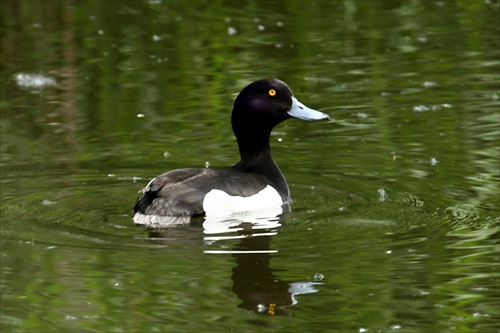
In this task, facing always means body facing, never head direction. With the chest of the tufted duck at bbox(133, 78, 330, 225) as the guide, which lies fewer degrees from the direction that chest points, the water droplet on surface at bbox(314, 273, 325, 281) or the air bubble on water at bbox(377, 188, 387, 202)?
the air bubble on water

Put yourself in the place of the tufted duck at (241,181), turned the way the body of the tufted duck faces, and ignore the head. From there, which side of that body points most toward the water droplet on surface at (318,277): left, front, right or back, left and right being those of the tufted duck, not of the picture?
right

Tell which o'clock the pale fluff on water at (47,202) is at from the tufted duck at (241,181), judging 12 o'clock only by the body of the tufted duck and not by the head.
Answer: The pale fluff on water is roughly at 6 o'clock from the tufted duck.

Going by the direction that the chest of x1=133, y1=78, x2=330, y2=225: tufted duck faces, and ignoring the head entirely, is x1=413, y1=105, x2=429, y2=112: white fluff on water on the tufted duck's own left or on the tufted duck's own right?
on the tufted duck's own left

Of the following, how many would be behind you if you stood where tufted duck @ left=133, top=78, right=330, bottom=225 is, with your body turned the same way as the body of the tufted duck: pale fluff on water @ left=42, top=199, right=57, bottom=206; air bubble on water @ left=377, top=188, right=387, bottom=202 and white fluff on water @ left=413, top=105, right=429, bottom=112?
1

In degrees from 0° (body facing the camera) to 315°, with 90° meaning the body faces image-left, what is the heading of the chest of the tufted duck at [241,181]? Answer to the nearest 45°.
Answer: approximately 270°

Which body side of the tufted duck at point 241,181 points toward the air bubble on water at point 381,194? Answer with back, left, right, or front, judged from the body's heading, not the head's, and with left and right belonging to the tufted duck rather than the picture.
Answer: front
